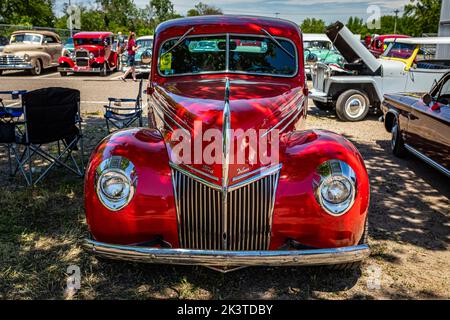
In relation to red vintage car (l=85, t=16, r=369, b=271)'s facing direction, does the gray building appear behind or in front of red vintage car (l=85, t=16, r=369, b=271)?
behind

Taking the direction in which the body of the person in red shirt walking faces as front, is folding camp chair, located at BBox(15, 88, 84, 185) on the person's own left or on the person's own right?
on the person's own right

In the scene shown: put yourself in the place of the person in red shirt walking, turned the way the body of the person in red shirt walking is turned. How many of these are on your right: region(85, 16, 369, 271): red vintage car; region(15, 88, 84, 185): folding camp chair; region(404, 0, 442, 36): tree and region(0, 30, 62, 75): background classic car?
2

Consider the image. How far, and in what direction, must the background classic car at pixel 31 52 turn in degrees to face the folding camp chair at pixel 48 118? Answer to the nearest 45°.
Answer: approximately 45° to its left

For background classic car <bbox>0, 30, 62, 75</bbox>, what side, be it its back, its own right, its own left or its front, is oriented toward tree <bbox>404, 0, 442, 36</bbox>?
back

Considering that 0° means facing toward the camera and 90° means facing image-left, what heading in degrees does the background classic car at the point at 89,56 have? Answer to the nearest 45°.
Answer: approximately 45°

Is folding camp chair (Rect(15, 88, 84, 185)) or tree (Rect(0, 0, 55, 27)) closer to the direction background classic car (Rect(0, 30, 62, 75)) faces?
the folding camp chair

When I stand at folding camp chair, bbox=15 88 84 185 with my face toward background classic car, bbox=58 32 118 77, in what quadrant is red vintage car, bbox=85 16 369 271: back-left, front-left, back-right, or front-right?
back-right

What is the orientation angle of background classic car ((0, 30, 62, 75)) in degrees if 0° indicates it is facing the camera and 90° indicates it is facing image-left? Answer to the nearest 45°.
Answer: approximately 45°
